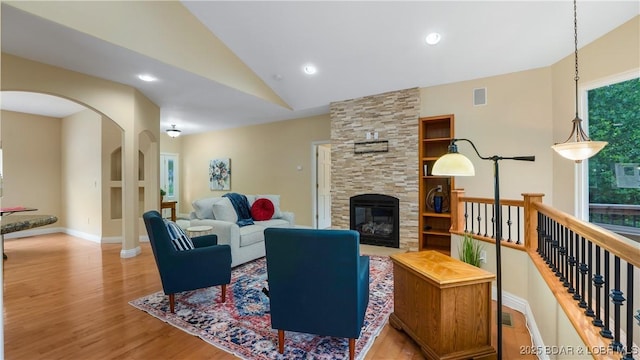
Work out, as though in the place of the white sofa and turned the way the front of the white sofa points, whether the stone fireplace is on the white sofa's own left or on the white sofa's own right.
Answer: on the white sofa's own left

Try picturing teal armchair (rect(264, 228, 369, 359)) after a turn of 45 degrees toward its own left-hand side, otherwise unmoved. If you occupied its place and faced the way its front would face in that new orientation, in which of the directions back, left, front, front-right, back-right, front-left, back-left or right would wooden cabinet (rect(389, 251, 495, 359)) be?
back-right

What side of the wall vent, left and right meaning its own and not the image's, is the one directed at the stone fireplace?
right

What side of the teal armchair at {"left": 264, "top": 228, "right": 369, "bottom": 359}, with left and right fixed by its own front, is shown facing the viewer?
back

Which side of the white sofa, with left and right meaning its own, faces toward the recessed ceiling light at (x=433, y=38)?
front

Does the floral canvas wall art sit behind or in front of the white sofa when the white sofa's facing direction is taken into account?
behind

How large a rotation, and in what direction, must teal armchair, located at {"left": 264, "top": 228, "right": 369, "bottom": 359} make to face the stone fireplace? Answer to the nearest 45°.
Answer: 0° — it already faces it

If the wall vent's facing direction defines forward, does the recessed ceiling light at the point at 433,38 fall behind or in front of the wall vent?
in front

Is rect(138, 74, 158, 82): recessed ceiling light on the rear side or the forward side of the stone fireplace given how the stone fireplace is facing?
on the forward side

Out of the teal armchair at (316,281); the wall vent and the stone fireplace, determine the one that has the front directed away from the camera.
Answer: the teal armchair

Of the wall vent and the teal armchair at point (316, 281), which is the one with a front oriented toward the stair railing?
the wall vent

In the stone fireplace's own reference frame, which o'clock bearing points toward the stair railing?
The stair railing is roughly at 10 o'clock from the stone fireplace.
